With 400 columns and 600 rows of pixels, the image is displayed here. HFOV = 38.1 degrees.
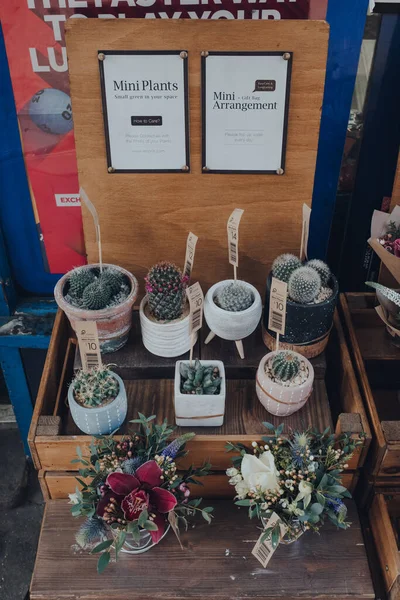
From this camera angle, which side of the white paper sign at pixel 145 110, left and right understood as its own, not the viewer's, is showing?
front

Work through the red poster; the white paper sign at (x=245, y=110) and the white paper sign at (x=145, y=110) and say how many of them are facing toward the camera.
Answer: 3

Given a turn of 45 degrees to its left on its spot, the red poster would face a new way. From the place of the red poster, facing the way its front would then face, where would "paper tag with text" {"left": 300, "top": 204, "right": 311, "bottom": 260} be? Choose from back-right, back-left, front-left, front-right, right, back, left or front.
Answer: front

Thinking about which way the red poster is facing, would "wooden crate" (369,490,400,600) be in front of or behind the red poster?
in front

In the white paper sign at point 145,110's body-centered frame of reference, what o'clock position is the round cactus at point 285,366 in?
The round cactus is roughly at 11 o'clock from the white paper sign.

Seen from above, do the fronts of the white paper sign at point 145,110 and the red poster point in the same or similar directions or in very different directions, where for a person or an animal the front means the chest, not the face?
same or similar directions

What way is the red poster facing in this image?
toward the camera

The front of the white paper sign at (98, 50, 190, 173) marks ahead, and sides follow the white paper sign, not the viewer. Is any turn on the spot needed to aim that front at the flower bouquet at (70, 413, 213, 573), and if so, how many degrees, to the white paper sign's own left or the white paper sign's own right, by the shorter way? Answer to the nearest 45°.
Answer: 0° — it already faces it

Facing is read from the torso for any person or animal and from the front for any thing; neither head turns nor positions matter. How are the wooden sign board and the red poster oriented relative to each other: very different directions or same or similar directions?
same or similar directions

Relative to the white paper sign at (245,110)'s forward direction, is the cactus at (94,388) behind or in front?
in front

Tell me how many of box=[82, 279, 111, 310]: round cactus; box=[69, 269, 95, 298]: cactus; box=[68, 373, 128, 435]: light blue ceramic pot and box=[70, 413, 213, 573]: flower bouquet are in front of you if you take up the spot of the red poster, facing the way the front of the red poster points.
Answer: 4

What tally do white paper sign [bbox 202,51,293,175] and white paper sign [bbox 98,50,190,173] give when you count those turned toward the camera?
2
